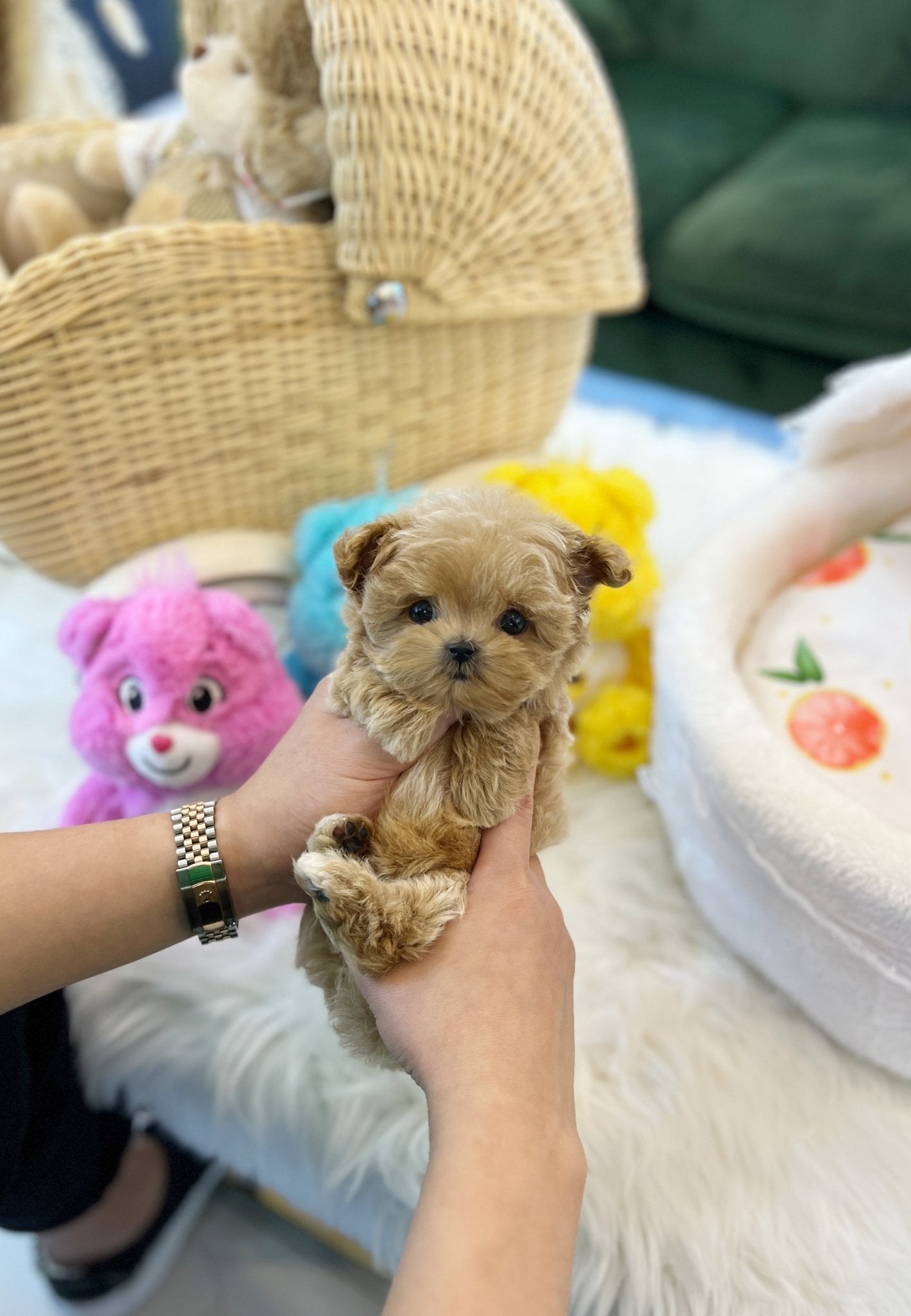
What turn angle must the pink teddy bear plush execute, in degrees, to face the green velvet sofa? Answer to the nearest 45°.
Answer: approximately 135° to its left

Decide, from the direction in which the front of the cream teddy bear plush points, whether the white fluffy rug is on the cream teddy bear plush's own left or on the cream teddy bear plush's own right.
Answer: on the cream teddy bear plush's own left

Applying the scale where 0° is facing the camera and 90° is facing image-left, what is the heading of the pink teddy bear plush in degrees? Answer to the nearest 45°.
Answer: approximately 0°
